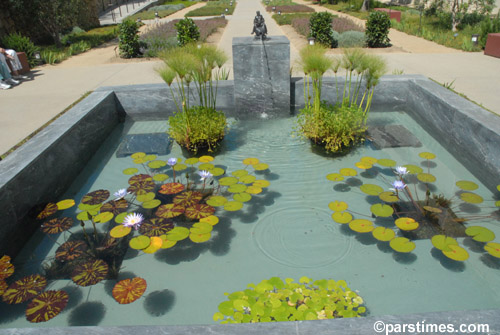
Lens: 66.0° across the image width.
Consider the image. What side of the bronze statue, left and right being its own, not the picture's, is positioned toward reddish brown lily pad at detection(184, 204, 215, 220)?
front

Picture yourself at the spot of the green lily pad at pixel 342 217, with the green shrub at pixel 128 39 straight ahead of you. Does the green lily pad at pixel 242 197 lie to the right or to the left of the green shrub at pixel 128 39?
left

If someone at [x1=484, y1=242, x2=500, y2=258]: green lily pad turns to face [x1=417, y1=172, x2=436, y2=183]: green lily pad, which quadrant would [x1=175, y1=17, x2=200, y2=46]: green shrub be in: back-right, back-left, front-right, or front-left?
front-left

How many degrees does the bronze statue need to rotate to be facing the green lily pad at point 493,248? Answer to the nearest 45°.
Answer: approximately 45° to its left

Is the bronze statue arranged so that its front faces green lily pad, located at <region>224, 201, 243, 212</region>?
yes

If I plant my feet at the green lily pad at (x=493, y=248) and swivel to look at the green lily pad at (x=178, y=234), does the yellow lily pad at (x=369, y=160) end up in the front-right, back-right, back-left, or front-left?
front-right

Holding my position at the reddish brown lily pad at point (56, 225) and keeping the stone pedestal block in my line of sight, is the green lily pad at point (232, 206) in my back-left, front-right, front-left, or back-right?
front-right

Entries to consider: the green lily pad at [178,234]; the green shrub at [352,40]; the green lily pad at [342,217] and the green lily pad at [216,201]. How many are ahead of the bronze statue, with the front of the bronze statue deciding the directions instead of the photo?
3

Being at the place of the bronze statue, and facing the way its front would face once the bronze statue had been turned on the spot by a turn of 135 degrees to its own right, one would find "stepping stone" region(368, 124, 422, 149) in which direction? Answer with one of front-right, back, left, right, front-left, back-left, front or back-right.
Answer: back

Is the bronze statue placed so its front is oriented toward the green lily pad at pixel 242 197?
yes

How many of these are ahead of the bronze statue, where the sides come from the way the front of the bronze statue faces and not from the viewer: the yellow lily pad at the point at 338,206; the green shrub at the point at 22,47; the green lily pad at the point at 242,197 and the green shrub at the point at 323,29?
2

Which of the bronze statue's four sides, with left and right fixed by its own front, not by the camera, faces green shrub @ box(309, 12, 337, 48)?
back

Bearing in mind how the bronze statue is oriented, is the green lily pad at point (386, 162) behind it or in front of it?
in front

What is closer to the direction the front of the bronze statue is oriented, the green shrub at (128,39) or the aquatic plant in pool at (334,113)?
the aquatic plant in pool

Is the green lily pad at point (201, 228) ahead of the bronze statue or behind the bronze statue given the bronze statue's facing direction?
ahead

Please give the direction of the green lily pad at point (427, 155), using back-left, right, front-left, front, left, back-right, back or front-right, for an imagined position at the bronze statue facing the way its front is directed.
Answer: front-left

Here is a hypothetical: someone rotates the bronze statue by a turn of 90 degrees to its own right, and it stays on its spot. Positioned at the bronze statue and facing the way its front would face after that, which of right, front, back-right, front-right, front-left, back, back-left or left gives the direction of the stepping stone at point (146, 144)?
front-left

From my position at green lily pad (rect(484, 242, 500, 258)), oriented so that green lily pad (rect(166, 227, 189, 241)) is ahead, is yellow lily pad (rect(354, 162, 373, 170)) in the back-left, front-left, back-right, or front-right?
front-right

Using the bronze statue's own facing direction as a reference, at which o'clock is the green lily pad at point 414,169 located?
The green lily pad is roughly at 11 o'clock from the bronze statue.

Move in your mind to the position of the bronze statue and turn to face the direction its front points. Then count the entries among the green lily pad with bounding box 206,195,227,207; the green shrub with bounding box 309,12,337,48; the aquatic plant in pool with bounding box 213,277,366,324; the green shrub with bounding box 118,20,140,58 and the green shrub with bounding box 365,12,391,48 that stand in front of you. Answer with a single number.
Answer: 2

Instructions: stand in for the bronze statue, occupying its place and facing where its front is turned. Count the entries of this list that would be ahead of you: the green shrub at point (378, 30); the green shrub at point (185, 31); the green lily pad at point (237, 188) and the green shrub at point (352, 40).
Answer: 1

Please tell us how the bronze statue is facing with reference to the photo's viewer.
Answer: facing the viewer

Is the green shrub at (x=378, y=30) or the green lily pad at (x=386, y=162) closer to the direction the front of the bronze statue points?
the green lily pad

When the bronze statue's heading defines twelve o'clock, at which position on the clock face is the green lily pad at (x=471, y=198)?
The green lily pad is roughly at 11 o'clock from the bronze statue.

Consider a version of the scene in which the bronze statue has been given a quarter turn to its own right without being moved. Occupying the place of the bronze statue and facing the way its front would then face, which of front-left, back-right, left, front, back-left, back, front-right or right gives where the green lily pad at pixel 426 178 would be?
back-left
